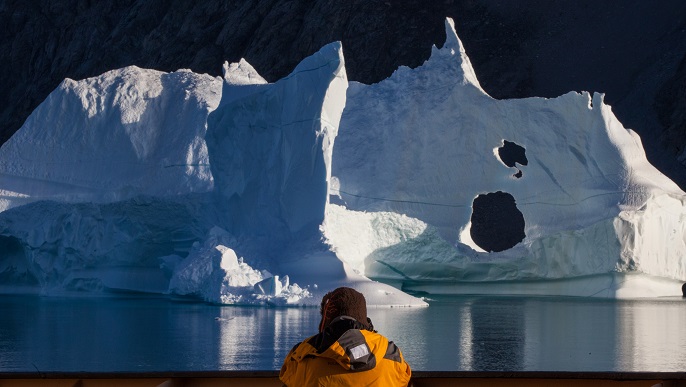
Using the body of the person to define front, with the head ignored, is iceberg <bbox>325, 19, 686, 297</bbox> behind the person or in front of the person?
in front

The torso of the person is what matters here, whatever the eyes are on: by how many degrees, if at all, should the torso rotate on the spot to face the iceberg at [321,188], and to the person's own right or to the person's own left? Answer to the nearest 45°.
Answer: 0° — they already face it

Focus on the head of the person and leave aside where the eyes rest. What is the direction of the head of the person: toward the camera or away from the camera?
away from the camera

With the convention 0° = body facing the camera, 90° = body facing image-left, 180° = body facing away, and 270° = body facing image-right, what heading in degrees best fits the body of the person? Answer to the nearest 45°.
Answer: approximately 180°
